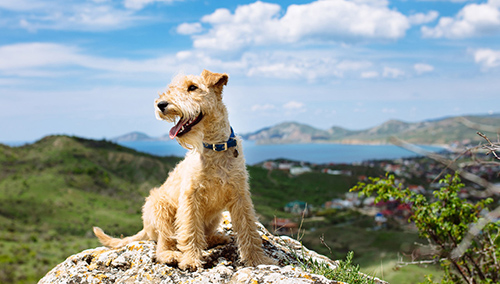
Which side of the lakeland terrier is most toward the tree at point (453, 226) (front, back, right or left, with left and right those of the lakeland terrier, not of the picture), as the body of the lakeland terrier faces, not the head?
left

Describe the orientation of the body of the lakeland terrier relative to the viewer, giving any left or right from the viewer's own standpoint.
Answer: facing the viewer and to the right of the viewer
